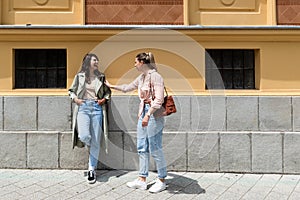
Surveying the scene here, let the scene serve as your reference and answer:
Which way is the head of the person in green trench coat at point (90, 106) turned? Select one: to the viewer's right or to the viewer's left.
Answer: to the viewer's right

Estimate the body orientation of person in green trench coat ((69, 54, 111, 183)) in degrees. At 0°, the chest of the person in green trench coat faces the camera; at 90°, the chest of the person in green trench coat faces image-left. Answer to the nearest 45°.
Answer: approximately 0°
